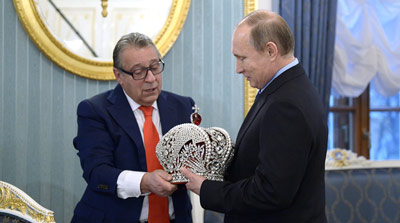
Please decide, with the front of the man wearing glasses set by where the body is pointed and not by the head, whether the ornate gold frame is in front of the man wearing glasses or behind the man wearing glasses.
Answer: behind

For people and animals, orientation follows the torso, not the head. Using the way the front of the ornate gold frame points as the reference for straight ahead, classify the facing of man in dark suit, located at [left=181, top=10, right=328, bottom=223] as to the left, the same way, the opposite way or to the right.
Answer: to the right

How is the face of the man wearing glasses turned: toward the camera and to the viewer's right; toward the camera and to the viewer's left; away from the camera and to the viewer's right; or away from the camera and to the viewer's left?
toward the camera and to the viewer's right

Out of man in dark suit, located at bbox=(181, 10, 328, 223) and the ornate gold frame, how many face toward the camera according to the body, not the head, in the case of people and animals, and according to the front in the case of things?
1

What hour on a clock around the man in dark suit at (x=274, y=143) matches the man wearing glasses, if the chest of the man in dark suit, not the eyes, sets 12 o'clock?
The man wearing glasses is roughly at 1 o'clock from the man in dark suit.

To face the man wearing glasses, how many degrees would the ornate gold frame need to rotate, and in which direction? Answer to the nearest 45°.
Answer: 0° — it already faces them

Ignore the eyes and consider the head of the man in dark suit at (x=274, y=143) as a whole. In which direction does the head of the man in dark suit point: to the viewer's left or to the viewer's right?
to the viewer's left

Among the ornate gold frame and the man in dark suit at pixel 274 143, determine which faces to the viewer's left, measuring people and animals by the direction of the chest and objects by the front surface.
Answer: the man in dark suit

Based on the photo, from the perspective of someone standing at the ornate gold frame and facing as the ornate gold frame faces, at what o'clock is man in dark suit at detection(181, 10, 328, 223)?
The man in dark suit is roughly at 11 o'clock from the ornate gold frame.

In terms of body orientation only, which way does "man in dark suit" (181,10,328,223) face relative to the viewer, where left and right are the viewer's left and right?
facing to the left of the viewer
